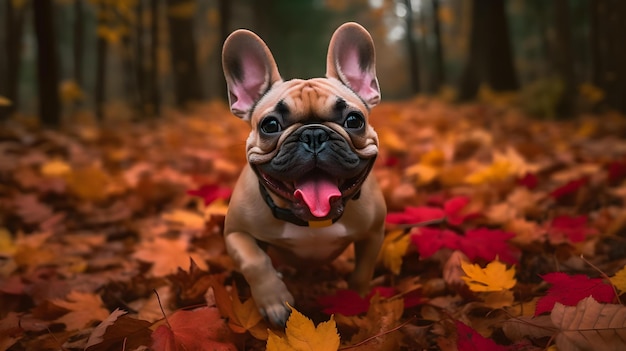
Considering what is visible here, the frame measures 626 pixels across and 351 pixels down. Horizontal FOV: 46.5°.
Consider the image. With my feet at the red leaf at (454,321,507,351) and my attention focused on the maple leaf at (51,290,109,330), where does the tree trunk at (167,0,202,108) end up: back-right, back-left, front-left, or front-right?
front-right

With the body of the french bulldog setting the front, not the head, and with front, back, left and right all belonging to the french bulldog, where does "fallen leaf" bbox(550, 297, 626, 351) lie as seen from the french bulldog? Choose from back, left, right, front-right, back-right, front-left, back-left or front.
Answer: front-left

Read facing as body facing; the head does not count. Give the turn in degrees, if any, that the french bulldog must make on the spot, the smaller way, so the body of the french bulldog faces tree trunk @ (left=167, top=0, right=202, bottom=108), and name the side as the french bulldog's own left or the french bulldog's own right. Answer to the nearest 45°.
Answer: approximately 180°

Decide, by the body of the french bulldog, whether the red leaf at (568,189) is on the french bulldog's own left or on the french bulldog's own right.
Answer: on the french bulldog's own left

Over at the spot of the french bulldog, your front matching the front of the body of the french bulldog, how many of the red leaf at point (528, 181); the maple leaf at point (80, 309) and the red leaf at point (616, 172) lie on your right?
1

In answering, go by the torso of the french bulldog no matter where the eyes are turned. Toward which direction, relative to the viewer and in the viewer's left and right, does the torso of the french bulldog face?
facing the viewer

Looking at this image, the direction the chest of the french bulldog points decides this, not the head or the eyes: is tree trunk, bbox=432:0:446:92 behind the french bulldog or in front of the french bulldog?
behind

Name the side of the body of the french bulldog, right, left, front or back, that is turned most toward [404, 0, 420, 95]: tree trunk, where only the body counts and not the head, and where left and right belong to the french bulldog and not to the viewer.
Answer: back

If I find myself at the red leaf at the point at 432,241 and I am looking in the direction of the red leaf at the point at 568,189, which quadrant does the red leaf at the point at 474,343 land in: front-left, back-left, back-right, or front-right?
back-right

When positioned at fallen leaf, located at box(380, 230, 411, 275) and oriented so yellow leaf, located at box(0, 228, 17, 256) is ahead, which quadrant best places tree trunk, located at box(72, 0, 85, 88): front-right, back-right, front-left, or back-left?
front-right

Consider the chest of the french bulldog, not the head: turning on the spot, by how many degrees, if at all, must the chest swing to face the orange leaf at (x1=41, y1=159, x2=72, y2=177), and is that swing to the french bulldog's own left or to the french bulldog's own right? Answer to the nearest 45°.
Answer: approximately 135° to the french bulldog's own right
